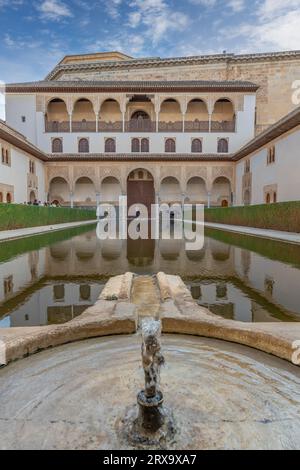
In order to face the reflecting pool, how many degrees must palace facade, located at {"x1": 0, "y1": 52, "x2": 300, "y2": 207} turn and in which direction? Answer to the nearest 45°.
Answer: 0° — it already faces it

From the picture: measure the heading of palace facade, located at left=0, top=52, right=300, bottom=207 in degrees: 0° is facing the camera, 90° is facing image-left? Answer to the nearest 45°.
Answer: approximately 0°

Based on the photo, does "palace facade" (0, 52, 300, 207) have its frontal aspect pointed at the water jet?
yes

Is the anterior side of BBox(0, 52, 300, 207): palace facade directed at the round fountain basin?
yes

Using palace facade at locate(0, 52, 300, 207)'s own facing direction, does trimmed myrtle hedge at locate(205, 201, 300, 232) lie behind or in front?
in front

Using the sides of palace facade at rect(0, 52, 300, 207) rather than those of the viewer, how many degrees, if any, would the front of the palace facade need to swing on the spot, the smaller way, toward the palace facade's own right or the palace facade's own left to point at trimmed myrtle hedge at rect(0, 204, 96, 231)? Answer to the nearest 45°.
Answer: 0° — it already faces it
